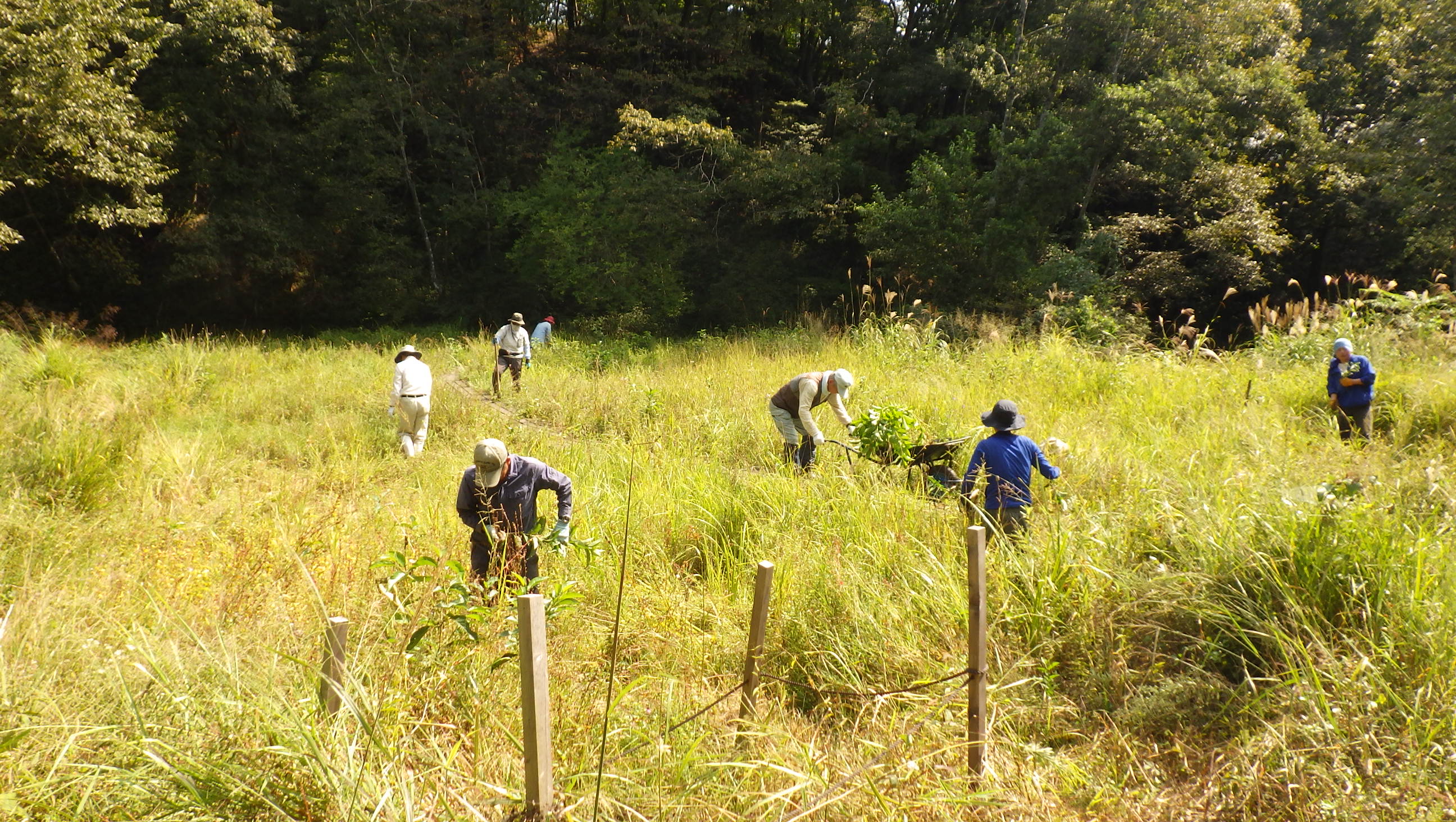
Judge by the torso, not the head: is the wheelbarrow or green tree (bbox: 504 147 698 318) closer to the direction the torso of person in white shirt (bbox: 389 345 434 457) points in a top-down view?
the green tree

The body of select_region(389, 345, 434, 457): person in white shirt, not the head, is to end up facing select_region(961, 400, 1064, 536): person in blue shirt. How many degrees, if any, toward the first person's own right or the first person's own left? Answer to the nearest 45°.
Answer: approximately 135° to the first person's own right

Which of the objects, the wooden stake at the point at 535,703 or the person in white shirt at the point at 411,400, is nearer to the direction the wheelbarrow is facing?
the wooden stake

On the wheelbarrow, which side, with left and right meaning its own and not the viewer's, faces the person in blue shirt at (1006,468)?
front

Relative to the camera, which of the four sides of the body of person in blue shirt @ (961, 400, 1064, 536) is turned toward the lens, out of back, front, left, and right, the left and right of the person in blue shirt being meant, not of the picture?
back

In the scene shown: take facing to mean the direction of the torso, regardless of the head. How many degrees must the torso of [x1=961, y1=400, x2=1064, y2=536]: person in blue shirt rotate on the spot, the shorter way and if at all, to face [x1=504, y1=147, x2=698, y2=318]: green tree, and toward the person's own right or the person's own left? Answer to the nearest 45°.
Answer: approximately 45° to the person's own left

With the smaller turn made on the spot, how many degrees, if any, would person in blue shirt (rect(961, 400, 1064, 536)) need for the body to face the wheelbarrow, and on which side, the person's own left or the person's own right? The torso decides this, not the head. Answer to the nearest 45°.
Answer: approximately 45° to the person's own left

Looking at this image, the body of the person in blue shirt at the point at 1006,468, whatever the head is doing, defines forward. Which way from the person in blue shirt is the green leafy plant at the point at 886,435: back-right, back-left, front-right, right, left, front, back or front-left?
front-left

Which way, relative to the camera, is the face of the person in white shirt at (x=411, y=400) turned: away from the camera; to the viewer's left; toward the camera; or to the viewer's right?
away from the camera

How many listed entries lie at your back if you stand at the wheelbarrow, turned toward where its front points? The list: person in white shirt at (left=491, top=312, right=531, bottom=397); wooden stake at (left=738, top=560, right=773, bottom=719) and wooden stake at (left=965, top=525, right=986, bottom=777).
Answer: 1

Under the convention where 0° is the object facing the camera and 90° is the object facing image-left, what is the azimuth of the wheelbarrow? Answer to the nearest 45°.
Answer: approximately 315°

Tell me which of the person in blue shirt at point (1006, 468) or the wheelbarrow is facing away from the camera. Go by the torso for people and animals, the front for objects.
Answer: the person in blue shirt

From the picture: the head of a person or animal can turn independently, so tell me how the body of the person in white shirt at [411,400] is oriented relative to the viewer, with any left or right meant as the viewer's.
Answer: facing away from the viewer

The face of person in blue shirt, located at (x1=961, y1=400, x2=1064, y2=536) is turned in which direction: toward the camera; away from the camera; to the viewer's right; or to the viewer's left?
away from the camera

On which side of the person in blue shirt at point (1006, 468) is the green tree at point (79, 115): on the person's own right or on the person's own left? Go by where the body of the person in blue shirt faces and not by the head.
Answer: on the person's own left
